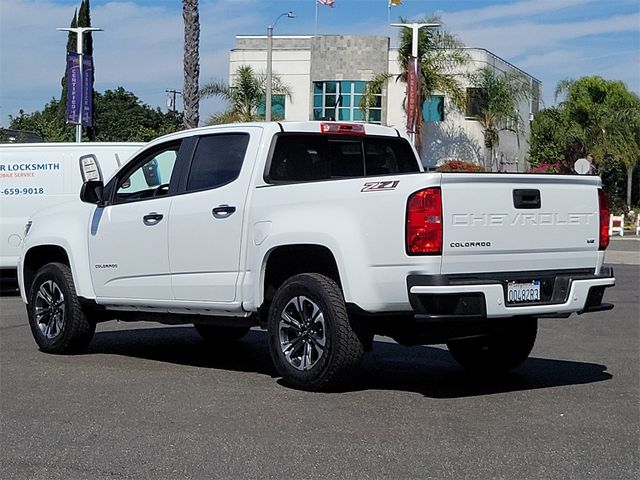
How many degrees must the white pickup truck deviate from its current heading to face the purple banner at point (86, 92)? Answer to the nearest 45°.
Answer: approximately 45° to its right

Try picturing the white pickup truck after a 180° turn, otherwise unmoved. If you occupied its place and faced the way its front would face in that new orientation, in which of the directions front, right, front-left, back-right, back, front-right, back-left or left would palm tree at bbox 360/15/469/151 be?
back-left

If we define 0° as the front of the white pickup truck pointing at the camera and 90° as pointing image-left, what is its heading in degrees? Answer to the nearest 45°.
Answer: approximately 135°

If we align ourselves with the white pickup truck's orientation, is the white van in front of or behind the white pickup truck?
in front

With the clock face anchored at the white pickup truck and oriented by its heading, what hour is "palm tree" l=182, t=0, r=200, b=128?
The palm tree is roughly at 1 o'clock from the white pickup truck.

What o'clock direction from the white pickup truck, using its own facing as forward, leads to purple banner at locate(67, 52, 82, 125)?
The purple banner is roughly at 1 o'clock from the white pickup truck.
